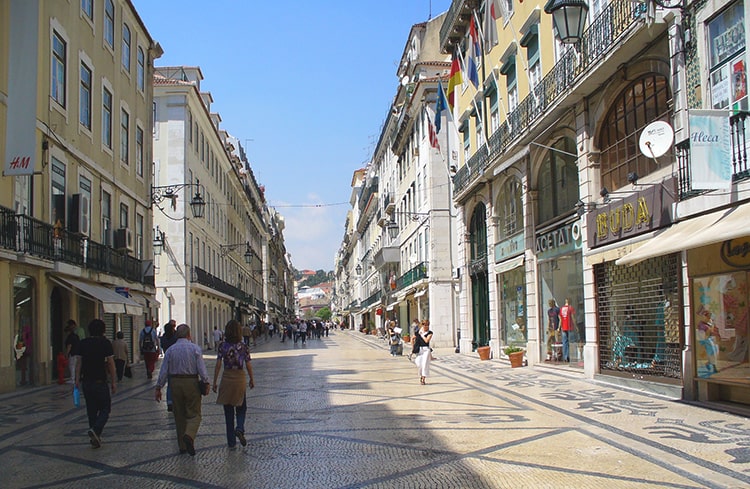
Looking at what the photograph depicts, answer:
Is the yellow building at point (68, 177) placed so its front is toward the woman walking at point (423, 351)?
yes

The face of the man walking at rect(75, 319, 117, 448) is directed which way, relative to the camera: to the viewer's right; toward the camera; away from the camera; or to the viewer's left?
away from the camera

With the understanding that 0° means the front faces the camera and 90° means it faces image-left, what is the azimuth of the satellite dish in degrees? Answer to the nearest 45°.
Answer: approximately 45°

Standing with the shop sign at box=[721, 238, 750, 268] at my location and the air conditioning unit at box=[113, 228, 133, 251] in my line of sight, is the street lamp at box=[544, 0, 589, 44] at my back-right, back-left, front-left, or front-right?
front-right

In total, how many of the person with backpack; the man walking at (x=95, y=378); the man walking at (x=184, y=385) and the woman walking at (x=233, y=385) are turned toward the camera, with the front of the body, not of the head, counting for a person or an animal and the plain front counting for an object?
0

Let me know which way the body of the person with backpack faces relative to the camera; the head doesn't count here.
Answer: away from the camera

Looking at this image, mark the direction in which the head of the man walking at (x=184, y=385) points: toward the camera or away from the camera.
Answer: away from the camera

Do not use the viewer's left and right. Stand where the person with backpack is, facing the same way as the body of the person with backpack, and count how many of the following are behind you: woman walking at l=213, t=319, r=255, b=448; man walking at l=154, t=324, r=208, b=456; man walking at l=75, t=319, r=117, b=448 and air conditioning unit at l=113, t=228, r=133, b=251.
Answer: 3

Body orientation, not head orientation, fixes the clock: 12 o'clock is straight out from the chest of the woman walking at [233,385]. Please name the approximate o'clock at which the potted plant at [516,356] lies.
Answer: The potted plant is roughly at 1 o'clock from the woman walking.

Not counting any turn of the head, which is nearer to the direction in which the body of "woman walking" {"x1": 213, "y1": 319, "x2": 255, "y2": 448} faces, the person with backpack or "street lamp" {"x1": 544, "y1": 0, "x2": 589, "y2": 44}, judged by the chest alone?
the person with backpack

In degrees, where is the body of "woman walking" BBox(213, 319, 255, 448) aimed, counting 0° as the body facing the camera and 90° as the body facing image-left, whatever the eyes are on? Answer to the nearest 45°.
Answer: approximately 180°

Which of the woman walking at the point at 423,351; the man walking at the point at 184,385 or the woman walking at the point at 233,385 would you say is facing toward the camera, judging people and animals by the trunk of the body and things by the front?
the woman walking at the point at 423,351

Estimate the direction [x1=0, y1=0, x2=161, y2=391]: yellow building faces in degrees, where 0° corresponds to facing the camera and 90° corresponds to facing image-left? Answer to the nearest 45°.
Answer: approximately 315°

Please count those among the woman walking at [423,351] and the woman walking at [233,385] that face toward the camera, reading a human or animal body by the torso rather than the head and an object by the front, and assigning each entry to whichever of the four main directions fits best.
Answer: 1

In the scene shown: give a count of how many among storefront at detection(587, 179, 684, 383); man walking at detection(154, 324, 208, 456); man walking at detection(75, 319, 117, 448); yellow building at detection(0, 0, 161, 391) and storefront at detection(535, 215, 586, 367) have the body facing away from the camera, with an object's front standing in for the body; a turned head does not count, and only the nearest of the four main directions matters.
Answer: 2

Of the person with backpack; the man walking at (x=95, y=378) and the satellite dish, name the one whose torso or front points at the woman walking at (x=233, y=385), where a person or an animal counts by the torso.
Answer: the satellite dish

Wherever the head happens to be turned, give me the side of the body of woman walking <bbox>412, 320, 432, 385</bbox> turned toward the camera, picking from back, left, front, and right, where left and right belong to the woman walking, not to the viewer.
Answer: front

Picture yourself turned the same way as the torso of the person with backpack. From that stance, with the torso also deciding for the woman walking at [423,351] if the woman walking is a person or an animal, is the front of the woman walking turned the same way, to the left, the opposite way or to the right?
the opposite way

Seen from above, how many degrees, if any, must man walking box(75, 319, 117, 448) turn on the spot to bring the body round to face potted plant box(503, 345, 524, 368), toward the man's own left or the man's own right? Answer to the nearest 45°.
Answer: approximately 45° to the man's own right
